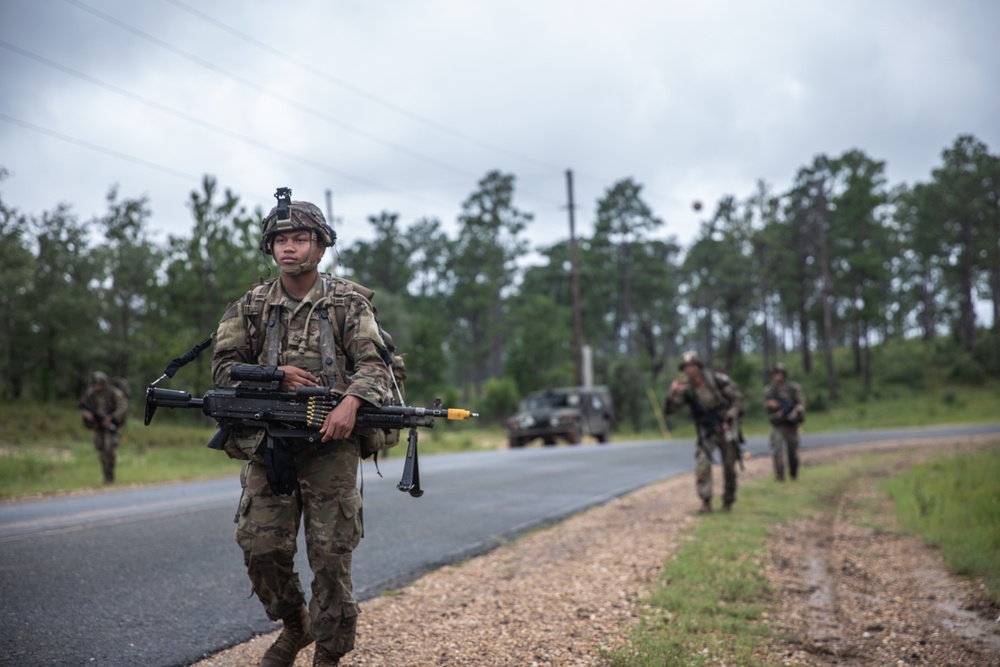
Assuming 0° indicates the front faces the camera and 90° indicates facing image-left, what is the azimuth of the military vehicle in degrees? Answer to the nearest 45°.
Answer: approximately 45°

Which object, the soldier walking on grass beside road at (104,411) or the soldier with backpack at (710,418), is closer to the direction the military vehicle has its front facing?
the soldier walking on grass beside road

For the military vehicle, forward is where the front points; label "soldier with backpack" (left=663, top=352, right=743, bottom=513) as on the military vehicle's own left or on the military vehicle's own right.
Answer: on the military vehicle's own left

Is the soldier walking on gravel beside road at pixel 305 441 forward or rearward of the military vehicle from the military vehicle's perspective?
forward

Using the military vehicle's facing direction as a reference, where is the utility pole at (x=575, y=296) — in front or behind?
behind

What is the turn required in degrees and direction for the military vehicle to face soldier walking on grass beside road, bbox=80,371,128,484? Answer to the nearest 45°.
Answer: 0° — it already faces them

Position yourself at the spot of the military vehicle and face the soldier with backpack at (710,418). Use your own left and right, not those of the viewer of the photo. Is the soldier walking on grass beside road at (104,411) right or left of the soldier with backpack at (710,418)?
right

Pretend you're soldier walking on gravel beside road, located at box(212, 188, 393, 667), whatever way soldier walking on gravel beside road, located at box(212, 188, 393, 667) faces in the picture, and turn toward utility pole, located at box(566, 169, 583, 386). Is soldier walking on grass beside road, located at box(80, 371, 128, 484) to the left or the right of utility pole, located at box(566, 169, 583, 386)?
left
